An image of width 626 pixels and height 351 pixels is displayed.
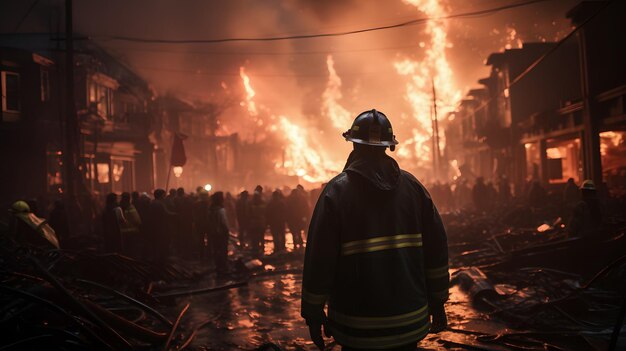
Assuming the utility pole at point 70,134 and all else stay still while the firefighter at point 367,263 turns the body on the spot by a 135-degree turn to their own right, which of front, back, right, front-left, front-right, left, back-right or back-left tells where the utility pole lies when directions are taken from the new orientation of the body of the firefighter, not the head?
back

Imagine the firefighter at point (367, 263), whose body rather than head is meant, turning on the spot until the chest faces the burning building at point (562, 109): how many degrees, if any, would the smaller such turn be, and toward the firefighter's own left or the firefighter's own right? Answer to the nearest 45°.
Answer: approximately 45° to the firefighter's own right

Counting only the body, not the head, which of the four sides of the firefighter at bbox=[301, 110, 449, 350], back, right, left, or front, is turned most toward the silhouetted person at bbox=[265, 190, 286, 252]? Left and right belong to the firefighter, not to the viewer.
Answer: front

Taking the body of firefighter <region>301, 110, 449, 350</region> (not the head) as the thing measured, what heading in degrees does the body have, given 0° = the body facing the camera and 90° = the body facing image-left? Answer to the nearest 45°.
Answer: approximately 180°

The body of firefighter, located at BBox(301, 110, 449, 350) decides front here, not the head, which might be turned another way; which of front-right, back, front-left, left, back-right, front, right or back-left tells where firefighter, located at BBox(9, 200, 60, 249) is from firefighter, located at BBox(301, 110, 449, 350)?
front-left

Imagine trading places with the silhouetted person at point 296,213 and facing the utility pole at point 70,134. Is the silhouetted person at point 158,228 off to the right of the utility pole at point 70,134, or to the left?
left

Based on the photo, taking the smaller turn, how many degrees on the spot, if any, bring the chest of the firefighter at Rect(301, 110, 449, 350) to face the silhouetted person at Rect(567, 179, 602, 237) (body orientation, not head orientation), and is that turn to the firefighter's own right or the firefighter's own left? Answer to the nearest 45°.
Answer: approximately 45° to the firefighter's own right

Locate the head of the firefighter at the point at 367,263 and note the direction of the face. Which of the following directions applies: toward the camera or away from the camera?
away from the camera

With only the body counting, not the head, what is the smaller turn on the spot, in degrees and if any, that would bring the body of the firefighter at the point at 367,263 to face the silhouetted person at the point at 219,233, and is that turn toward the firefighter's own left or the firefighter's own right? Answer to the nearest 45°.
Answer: approximately 45° to the firefighter's own left

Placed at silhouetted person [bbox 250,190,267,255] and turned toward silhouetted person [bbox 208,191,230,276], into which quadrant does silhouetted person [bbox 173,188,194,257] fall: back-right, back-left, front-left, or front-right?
front-right

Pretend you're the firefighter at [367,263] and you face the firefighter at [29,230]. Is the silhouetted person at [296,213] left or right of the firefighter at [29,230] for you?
right

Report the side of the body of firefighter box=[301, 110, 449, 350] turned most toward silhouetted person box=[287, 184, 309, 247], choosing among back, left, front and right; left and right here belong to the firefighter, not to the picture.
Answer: front

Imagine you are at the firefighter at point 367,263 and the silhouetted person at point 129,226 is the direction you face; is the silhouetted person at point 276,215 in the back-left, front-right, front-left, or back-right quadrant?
front-right

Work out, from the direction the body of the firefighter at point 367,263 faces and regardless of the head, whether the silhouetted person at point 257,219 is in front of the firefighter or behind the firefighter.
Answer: in front

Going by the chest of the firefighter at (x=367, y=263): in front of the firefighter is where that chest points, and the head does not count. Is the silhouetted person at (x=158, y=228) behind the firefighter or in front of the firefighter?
in front

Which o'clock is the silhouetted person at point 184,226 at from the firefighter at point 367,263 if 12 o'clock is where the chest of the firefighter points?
The silhouetted person is roughly at 11 o'clock from the firefighter.

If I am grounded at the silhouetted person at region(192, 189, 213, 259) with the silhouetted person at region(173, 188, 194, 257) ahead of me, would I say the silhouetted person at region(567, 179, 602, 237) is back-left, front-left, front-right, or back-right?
back-right
